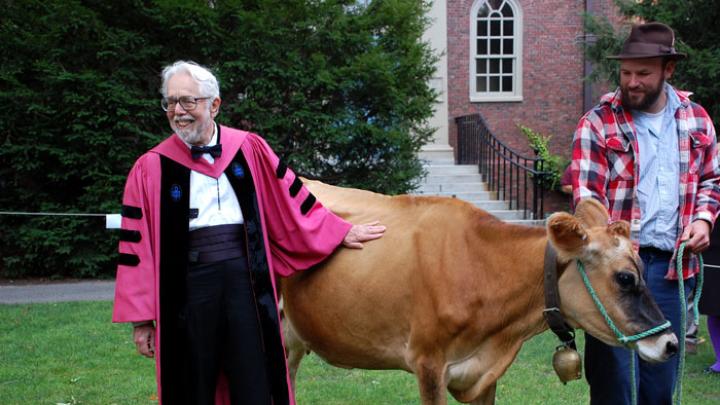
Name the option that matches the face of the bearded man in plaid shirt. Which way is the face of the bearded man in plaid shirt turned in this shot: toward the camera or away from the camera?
toward the camera

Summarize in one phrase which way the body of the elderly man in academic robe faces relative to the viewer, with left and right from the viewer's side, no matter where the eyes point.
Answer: facing the viewer

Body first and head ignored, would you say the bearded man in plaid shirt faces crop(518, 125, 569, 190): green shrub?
no

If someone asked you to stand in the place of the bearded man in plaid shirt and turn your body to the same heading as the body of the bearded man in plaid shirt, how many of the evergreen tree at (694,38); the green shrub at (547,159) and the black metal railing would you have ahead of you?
0

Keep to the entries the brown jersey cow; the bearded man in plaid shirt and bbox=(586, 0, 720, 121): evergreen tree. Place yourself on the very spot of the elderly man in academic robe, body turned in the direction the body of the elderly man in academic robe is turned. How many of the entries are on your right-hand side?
0

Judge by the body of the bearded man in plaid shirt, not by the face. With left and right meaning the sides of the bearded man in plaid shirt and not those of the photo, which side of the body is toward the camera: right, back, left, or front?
front

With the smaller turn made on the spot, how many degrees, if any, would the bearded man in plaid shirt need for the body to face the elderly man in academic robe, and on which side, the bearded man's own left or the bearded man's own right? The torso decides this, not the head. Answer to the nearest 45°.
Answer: approximately 45° to the bearded man's own right

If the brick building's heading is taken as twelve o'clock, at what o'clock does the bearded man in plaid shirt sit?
The bearded man in plaid shirt is roughly at 12 o'clock from the brick building.

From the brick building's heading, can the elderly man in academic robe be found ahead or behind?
ahead

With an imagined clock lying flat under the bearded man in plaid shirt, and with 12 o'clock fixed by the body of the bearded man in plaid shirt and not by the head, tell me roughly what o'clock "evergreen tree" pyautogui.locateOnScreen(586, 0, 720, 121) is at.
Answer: The evergreen tree is roughly at 6 o'clock from the bearded man in plaid shirt.

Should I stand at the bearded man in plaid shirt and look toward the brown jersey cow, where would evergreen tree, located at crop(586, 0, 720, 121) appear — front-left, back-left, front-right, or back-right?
back-right

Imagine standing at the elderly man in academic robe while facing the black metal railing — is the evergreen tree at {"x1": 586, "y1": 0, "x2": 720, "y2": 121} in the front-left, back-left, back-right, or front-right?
front-right

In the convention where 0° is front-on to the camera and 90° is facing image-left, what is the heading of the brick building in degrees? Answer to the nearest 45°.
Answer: approximately 0°

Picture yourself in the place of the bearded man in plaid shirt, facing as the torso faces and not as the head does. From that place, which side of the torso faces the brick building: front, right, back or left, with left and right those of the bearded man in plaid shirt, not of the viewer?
back

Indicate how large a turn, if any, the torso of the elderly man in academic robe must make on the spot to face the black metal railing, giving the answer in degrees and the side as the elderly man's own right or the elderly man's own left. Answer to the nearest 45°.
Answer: approximately 135° to the elderly man's own left

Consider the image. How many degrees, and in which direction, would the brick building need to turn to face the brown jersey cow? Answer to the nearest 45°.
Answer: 0° — it already faces it
